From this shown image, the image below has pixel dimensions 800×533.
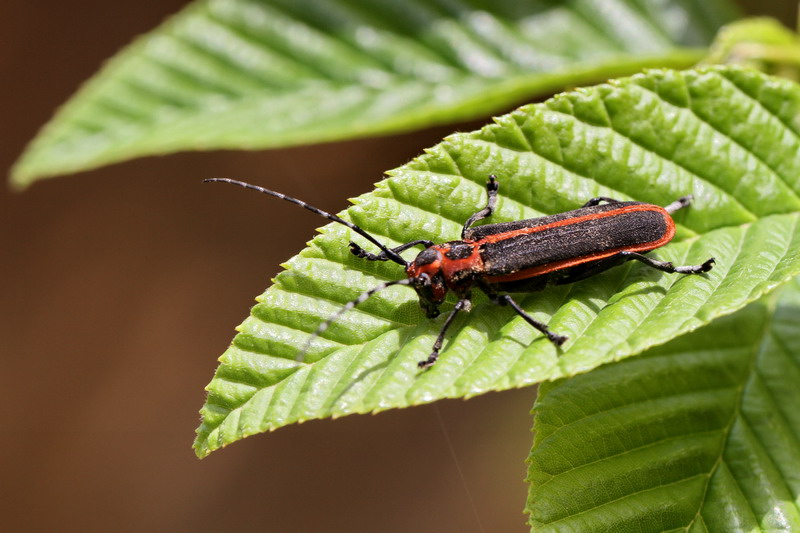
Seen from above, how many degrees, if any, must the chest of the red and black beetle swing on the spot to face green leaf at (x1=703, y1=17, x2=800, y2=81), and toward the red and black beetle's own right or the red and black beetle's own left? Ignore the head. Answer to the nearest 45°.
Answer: approximately 180°

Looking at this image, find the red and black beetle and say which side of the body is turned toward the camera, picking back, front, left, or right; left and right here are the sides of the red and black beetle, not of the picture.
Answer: left
